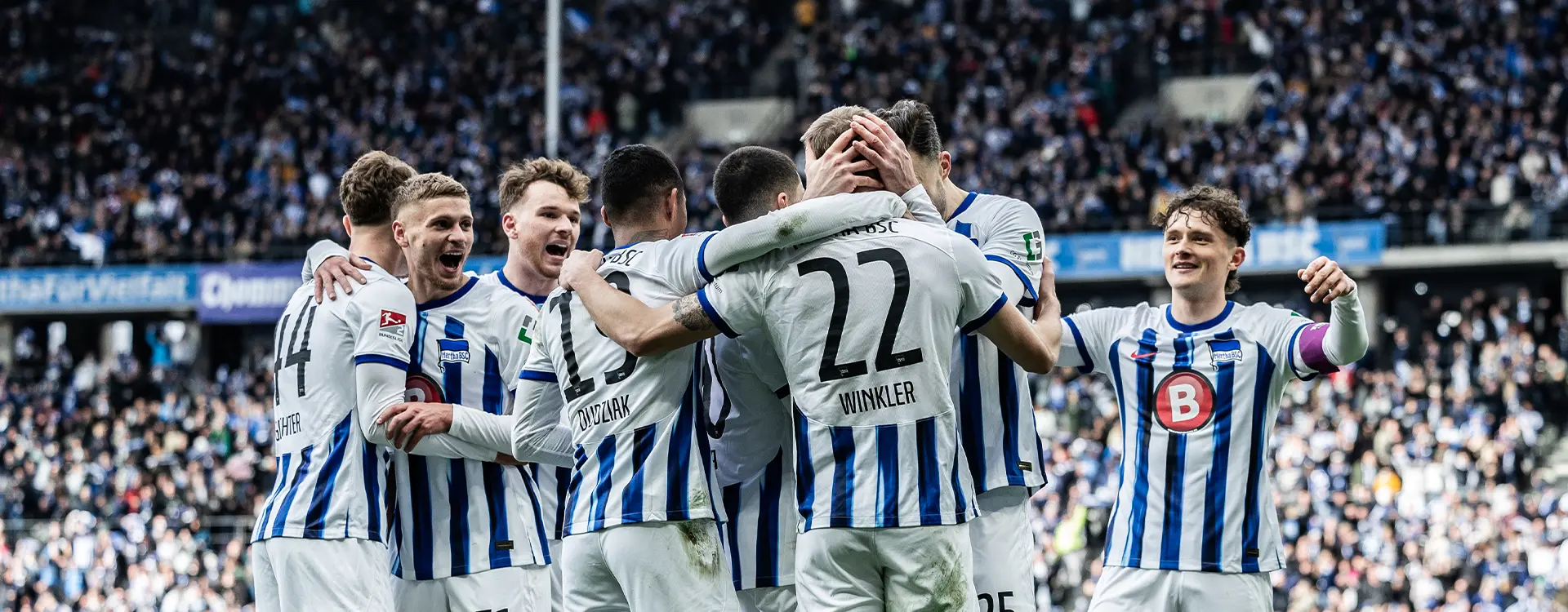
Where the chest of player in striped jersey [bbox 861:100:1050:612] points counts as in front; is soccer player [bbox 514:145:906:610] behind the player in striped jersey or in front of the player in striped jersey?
in front

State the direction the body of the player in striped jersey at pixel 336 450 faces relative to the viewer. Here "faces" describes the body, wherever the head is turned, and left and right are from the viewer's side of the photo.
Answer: facing away from the viewer and to the right of the viewer

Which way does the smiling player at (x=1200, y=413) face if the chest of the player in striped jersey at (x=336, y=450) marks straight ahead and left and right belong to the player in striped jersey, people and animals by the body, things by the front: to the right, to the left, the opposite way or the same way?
the opposite way

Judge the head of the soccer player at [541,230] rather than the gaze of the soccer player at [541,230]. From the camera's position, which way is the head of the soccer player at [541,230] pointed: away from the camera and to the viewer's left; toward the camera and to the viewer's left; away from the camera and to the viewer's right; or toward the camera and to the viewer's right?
toward the camera and to the viewer's right

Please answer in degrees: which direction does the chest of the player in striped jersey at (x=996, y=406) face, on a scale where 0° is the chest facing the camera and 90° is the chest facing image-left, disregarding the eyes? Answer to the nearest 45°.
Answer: approximately 45°

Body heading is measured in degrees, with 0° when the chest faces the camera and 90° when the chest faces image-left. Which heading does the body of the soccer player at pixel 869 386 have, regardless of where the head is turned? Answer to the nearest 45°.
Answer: approximately 180°

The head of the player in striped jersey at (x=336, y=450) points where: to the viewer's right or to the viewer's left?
to the viewer's right
